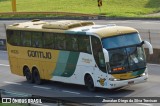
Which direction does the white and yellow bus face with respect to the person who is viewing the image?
facing the viewer and to the right of the viewer
